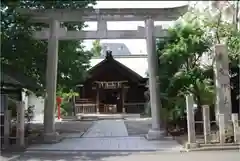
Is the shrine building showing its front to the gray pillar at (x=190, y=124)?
yes

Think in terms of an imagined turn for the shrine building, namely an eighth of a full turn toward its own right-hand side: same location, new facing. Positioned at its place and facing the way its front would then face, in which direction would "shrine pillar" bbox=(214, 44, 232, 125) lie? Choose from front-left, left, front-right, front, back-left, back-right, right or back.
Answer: front-left

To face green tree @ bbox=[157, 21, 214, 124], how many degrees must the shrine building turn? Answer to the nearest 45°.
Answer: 0° — it already faces it

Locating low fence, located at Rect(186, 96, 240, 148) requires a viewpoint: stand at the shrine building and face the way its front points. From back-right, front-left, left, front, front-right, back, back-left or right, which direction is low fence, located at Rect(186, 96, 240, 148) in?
front

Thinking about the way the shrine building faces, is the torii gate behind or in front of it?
in front

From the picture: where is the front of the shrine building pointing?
toward the camera

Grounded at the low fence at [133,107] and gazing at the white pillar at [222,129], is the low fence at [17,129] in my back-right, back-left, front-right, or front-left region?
front-right

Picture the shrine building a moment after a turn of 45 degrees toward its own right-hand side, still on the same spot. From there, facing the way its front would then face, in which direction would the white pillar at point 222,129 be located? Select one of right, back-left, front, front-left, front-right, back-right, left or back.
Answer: front-left

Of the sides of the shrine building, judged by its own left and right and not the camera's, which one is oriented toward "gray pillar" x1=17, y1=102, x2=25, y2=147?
front

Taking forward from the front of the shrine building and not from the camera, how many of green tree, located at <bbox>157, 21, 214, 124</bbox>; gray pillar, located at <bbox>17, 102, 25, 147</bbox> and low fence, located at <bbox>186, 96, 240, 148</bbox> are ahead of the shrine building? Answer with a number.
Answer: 3

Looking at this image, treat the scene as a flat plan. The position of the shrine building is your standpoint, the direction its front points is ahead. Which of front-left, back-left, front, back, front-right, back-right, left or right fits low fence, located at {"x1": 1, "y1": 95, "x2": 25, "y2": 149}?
front
